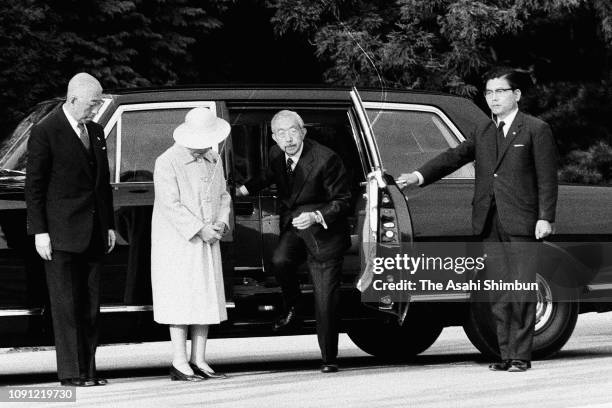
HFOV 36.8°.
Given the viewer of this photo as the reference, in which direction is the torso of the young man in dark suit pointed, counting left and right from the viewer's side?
facing the viewer and to the left of the viewer

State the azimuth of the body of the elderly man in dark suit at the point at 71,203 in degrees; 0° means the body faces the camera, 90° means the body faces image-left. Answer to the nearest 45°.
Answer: approximately 315°

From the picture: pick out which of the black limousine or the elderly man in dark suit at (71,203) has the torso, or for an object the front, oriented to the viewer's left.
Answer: the black limousine

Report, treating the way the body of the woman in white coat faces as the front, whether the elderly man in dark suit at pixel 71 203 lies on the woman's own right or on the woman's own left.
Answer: on the woman's own right

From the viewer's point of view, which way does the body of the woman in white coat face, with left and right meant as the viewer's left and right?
facing the viewer and to the right of the viewer

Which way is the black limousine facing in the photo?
to the viewer's left

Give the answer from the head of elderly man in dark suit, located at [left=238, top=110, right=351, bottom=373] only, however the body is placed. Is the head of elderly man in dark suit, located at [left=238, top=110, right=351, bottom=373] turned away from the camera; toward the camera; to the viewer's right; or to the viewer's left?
toward the camera

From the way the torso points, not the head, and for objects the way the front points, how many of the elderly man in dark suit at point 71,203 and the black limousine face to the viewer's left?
1

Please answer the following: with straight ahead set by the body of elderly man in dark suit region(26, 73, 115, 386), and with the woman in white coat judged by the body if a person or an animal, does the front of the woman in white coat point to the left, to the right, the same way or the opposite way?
the same way

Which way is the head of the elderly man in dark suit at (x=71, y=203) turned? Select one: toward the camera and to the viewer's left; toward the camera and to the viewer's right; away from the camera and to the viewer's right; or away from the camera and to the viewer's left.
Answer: toward the camera and to the viewer's right

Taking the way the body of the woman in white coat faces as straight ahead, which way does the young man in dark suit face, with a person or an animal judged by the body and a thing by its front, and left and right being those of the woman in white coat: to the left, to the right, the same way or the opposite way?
to the right

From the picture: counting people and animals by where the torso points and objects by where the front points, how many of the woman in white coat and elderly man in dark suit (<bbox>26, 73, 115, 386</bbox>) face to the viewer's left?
0

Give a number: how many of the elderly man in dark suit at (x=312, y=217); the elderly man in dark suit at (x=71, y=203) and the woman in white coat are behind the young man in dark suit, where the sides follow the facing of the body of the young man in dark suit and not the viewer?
0

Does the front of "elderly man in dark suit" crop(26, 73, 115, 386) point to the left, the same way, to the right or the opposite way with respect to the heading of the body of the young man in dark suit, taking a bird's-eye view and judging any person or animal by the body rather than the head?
to the left
